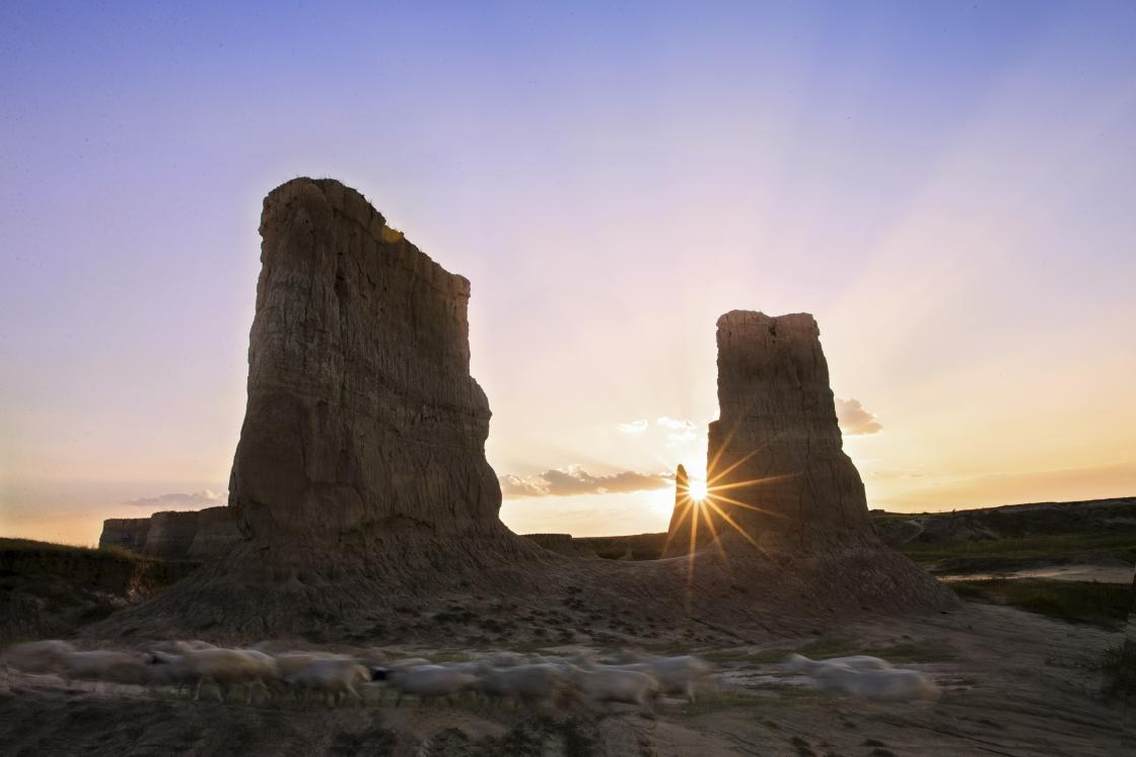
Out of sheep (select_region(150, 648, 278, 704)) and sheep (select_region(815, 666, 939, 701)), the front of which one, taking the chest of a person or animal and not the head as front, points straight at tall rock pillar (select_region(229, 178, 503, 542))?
sheep (select_region(815, 666, 939, 701))

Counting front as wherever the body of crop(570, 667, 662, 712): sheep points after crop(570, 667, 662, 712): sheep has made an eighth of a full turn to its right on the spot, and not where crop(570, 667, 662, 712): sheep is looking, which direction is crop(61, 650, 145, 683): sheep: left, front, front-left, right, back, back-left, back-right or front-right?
front-left

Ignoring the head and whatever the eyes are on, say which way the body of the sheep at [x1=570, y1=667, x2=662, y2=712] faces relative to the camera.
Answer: to the viewer's left

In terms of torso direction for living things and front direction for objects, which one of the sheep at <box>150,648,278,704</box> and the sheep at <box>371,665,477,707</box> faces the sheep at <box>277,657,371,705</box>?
the sheep at <box>371,665,477,707</box>

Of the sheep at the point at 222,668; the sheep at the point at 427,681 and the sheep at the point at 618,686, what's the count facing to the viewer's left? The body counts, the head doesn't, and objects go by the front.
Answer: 3

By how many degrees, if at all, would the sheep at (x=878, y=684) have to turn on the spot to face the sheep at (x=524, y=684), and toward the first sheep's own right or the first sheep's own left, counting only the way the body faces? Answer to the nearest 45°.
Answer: approximately 45° to the first sheep's own left

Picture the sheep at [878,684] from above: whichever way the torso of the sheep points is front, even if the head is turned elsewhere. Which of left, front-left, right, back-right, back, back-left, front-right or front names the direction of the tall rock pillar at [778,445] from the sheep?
right

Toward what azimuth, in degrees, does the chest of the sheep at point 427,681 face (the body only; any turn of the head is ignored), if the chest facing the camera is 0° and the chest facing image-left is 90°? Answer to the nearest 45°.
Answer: approximately 90°

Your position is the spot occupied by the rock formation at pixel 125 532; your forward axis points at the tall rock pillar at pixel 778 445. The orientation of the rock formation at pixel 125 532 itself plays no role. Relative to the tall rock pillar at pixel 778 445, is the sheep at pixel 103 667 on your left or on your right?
right

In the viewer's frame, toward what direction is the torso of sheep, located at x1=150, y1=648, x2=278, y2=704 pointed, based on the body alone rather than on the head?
to the viewer's left

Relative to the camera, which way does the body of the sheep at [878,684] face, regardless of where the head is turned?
to the viewer's left

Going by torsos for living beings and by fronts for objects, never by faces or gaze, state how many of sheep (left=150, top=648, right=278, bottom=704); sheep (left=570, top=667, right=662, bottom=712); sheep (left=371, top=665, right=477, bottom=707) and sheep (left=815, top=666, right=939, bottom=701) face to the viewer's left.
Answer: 4

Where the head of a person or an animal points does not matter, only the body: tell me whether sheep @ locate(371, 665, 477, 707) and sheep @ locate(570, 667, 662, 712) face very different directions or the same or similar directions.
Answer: same or similar directions

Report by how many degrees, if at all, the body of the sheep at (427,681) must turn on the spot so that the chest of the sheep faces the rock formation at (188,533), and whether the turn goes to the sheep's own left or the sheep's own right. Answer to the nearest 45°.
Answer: approximately 90° to the sheep's own right

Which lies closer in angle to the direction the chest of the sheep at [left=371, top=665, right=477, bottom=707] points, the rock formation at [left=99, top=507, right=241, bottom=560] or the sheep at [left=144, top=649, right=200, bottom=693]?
the sheep

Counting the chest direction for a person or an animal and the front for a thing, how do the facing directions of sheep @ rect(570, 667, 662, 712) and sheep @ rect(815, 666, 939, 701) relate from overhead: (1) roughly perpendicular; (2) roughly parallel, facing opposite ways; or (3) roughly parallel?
roughly parallel
